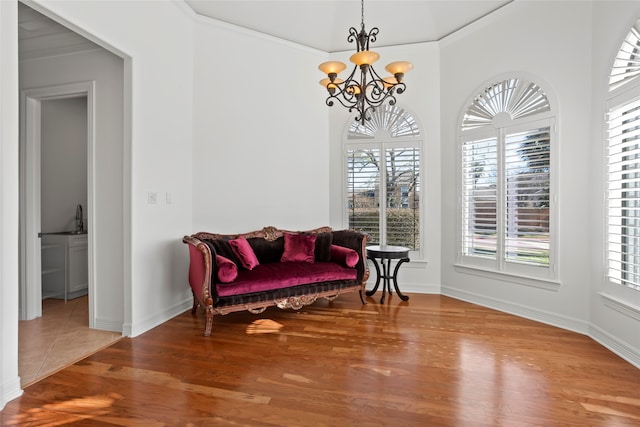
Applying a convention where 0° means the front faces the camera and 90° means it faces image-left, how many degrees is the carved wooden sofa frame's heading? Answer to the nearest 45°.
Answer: approximately 315°

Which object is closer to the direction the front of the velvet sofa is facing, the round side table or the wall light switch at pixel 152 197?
the round side table

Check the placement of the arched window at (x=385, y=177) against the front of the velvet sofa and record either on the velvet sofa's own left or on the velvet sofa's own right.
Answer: on the velvet sofa's own left

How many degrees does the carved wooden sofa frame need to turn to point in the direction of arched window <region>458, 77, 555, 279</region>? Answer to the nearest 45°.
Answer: approximately 45° to its left

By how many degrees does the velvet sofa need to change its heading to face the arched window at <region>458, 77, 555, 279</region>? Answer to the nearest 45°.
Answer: approximately 45° to its left
